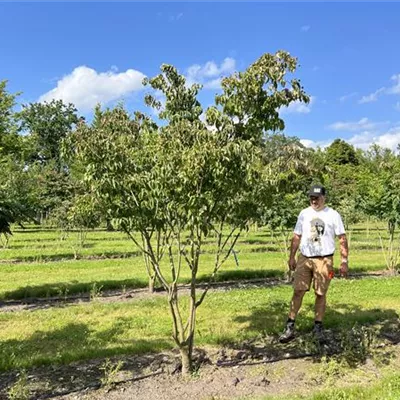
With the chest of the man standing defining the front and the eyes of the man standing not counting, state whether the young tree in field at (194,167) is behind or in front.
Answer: in front

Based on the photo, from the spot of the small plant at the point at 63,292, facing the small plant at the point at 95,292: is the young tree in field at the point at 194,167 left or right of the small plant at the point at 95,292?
right

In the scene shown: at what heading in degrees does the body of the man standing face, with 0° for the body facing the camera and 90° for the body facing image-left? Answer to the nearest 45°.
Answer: approximately 0°

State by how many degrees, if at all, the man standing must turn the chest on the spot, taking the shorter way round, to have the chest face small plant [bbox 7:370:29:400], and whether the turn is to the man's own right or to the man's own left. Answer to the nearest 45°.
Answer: approximately 45° to the man's own right

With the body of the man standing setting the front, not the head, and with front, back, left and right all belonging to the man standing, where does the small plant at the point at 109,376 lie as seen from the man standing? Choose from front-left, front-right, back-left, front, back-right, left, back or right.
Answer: front-right

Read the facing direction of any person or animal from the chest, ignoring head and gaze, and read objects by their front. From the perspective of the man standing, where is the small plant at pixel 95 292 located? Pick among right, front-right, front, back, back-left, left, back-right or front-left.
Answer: back-right
